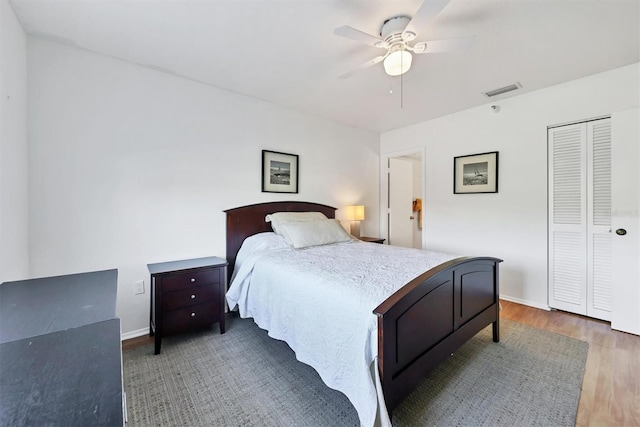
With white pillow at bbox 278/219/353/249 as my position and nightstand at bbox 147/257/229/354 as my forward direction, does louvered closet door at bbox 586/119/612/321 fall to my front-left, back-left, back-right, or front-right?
back-left

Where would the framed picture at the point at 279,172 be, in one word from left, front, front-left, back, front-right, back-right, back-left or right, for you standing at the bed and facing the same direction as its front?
back

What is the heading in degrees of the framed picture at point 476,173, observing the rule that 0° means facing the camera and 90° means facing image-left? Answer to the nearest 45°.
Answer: approximately 45°

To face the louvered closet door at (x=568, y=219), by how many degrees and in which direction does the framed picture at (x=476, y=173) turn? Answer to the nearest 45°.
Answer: approximately 135° to its left

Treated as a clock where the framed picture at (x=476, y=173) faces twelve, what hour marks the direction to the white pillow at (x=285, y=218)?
The white pillow is roughly at 12 o'clock from the framed picture.

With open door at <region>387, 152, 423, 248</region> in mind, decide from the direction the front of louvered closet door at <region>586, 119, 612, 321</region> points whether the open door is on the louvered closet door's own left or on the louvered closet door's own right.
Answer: on the louvered closet door's own right

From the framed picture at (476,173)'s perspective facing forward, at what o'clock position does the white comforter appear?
The white comforter is roughly at 11 o'clock from the framed picture.

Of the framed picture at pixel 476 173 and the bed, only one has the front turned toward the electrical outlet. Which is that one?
the framed picture

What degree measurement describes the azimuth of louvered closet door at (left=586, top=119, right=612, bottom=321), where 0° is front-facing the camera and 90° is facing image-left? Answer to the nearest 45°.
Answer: approximately 0°

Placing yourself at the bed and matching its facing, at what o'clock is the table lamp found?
The table lamp is roughly at 7 o'clock from the bed.

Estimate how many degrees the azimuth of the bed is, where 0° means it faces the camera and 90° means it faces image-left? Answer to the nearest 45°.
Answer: approximately 315°

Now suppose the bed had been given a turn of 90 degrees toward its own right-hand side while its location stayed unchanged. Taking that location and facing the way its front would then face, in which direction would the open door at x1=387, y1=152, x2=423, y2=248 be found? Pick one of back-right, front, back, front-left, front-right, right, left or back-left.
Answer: back-right

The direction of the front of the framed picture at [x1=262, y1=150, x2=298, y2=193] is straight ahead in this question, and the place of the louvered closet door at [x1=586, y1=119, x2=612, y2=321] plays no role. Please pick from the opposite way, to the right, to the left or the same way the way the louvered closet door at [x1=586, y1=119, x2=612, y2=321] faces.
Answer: to the right

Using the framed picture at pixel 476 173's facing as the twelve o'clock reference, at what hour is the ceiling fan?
The ceiling fan is roughly at 11 o'clock from the framed picture.
